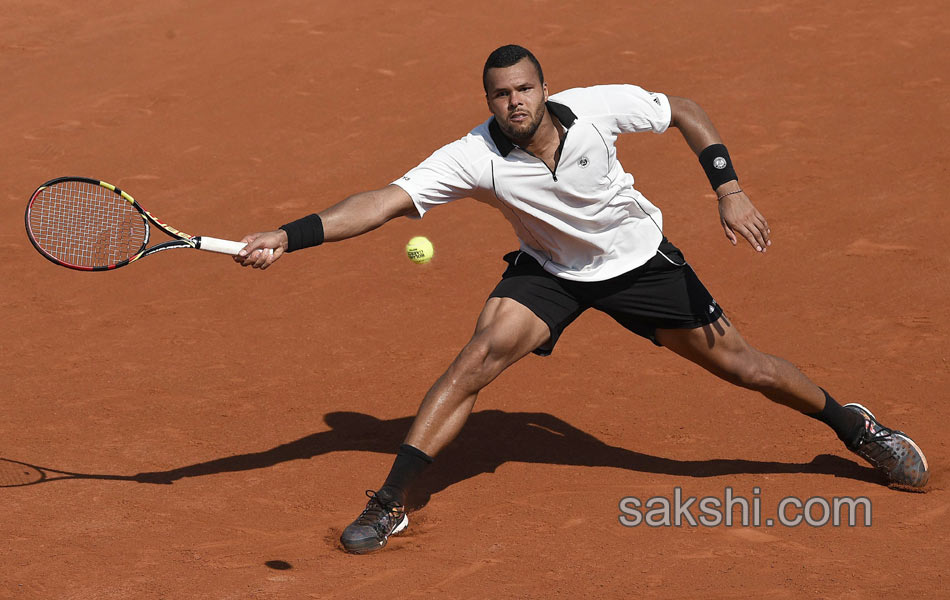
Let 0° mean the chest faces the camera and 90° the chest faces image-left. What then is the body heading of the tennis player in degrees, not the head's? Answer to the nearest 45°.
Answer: approximately 0°
